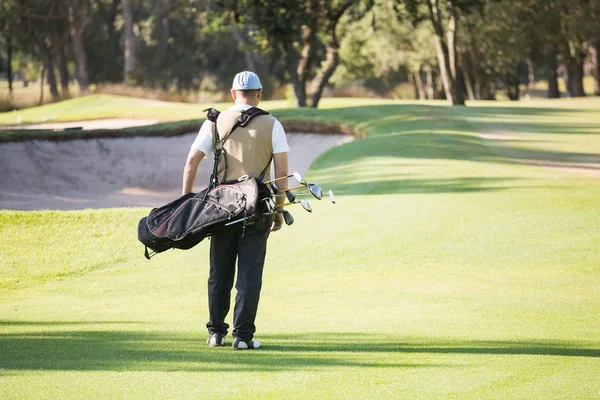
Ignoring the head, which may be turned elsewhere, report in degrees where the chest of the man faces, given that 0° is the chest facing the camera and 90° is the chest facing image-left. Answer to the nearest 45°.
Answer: approximately 180°

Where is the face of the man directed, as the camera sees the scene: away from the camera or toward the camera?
away from the camera

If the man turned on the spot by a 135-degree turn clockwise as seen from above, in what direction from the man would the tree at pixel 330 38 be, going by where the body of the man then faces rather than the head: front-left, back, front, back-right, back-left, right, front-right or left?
back-left
